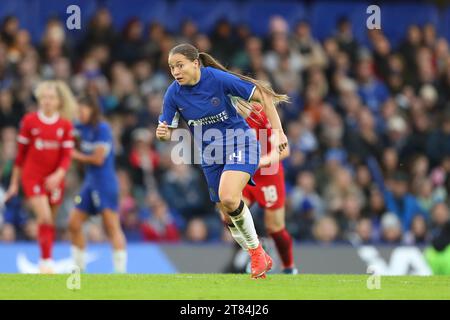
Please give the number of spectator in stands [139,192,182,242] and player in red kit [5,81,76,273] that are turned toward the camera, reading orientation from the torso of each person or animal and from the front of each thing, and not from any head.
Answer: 2

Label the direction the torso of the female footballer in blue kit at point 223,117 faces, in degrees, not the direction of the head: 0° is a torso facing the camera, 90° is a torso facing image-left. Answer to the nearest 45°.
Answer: approximately 45°

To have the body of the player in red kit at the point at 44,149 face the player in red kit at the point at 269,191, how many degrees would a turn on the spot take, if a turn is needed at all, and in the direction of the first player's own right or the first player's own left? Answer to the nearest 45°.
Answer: approximately 45° to the first player's own left

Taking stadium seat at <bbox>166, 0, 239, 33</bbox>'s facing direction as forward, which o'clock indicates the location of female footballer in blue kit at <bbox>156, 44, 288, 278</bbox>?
The female footballer in blue kit is roughly at 12 o'clock from the stadium seat.
